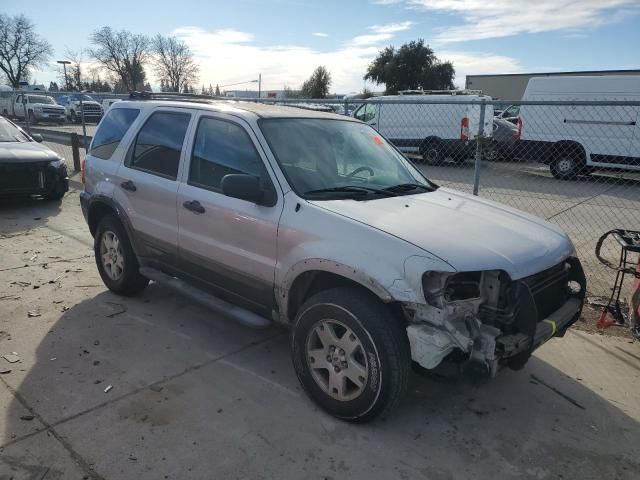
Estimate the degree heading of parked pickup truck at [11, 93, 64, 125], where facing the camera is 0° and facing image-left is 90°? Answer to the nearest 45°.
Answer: approximately 315°

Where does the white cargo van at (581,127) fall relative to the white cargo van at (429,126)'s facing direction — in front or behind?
behind

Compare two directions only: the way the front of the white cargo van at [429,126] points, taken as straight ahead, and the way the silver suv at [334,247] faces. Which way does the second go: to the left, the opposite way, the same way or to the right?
the opposite way

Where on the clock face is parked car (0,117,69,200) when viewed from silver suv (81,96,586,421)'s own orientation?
The parked car is roughly at 6 o'clock from the silver suv.

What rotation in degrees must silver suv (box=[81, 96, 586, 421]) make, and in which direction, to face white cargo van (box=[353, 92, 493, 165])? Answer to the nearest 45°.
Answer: approximately 135° to its left

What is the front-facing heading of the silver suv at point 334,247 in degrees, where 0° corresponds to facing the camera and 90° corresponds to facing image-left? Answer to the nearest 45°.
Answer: approximately 315°

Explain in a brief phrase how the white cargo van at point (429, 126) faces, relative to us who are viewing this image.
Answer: facing away from the viewer and to the left of the viewer

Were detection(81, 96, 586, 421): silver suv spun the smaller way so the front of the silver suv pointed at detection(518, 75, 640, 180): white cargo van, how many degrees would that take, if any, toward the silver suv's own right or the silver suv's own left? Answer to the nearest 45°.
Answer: approximately 90° to the silver suv's own left

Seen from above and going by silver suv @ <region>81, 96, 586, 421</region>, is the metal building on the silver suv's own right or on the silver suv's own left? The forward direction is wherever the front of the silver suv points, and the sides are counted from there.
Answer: on the silver suv's own left

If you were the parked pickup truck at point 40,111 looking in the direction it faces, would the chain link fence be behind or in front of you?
in front

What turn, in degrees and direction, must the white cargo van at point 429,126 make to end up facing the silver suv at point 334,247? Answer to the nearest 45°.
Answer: approximately 135° to its left

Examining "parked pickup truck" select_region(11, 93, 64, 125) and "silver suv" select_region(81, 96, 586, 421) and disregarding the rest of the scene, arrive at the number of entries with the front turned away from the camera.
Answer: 0
